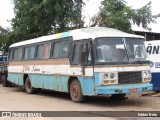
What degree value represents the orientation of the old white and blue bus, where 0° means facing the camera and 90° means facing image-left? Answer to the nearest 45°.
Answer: approximately 315°

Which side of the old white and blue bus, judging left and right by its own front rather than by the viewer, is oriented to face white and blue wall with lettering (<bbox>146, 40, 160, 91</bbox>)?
left

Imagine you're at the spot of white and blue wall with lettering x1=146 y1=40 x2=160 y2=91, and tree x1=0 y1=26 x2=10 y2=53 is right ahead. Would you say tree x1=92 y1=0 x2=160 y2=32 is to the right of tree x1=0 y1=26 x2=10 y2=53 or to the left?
right

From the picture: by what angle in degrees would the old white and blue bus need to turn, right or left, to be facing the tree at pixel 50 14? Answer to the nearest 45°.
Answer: approximately 135° to its left

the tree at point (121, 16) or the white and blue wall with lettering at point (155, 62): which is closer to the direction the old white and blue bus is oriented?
the white and blue wall with lettering

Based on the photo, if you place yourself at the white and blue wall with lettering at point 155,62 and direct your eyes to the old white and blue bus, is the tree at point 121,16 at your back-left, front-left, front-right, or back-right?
back-right

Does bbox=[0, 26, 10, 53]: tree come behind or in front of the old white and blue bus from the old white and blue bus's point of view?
behind

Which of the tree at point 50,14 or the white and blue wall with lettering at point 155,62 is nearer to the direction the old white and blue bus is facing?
the white and blue wall with lettering

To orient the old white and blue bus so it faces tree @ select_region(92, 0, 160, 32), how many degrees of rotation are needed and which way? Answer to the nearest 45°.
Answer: approximately 135° to its left
